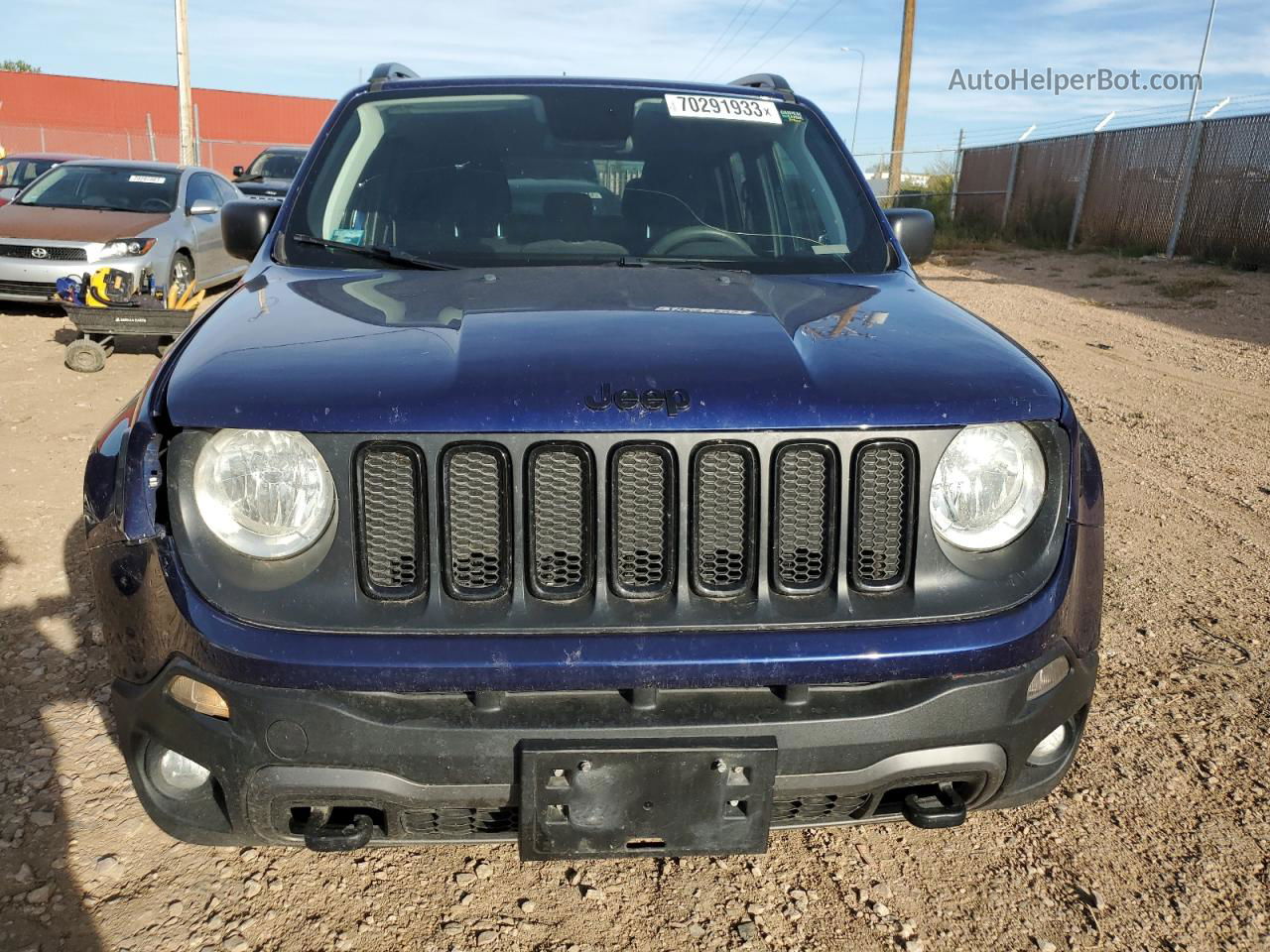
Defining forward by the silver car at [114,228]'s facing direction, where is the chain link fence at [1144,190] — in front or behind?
behind

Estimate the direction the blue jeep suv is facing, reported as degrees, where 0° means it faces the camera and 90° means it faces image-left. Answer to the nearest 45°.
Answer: approximately 0°

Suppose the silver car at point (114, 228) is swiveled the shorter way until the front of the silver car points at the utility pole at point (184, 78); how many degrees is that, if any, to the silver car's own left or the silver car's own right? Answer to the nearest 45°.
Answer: approximately 135° to the silver car's own right

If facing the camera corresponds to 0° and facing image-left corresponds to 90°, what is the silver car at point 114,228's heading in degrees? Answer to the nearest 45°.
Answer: approximately 45°

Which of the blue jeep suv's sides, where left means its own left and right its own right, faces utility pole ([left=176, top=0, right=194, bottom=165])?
back

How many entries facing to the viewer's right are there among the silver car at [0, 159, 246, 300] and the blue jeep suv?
0

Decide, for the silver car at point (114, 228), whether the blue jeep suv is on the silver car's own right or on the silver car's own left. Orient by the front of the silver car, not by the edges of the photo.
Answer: on the silver car's own left

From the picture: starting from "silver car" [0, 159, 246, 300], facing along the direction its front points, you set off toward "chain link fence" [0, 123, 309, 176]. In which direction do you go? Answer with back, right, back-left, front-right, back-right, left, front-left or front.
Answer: back-right

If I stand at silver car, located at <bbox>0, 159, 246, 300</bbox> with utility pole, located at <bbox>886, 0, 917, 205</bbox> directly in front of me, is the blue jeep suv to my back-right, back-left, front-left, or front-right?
back-right
